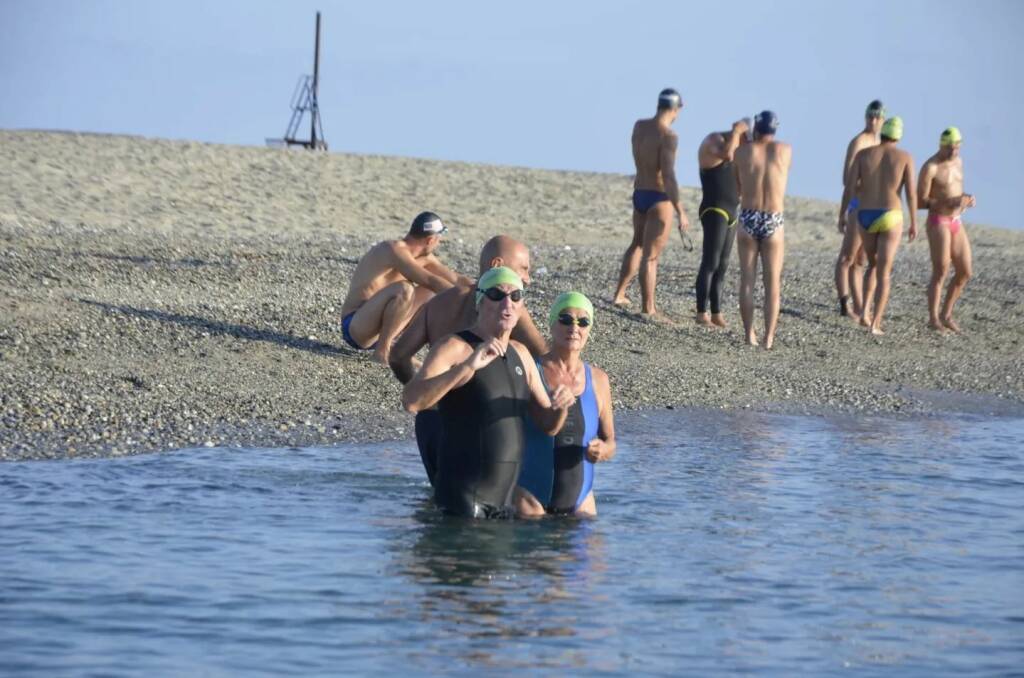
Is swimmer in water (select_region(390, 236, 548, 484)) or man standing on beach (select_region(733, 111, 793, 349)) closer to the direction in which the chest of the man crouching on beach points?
the man standing on beach

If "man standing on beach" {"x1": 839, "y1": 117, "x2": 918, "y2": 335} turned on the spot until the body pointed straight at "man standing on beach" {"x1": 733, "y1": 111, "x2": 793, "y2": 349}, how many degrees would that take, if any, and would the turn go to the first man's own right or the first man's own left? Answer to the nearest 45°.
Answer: approximately 135° to the first man's own left

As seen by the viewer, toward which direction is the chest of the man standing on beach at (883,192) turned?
away from the camera

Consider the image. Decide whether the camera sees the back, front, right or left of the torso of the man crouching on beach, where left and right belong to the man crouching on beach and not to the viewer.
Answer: right

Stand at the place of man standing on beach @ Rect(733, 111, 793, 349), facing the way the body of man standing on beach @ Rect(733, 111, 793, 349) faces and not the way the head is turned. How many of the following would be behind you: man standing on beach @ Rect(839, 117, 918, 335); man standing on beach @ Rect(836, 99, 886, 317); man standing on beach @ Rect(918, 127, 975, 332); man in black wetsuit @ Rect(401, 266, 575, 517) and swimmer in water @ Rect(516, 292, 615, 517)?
2

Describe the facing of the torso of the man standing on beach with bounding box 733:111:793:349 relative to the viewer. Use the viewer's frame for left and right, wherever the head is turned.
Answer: facing away from the viewer

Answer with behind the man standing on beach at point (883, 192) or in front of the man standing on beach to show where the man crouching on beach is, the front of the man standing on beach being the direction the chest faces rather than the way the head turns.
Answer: behind

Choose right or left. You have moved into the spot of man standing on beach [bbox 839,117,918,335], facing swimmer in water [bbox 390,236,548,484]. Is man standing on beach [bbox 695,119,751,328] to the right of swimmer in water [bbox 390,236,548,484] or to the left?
right

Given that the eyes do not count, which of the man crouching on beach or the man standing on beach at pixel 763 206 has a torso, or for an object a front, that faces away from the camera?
the man standing on beach

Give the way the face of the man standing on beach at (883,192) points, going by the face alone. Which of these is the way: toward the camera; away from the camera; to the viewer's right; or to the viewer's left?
away from the camera
